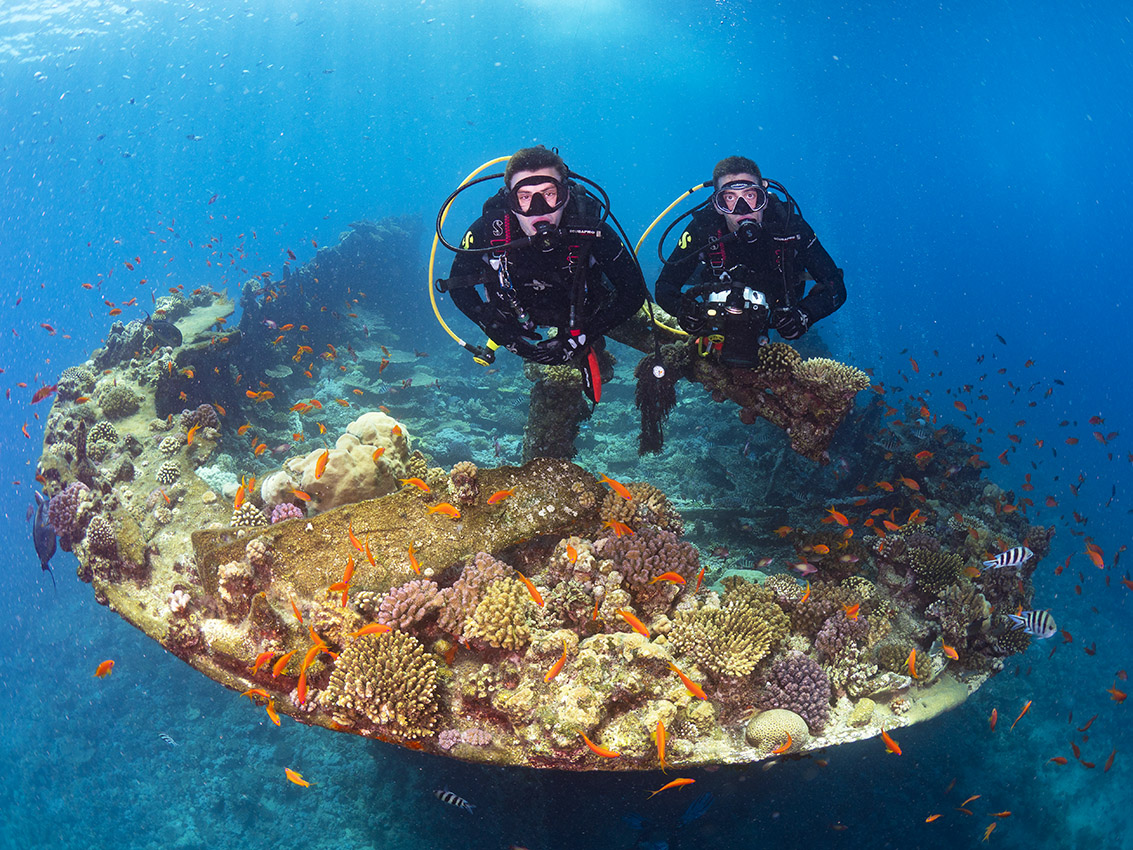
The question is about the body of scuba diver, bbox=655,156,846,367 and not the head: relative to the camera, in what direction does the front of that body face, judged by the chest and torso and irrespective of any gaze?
toward the camera

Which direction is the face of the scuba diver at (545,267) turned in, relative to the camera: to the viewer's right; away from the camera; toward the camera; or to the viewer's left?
toward the camera

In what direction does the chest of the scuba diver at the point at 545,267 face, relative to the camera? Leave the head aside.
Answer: toward the camera

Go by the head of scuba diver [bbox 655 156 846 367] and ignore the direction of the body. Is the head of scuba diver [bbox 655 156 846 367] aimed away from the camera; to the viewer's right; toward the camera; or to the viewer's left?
toward the camera

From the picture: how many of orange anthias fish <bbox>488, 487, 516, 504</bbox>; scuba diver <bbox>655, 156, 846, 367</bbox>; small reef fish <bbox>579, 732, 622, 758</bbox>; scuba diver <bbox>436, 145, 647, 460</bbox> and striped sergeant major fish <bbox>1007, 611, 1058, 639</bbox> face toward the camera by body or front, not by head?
2

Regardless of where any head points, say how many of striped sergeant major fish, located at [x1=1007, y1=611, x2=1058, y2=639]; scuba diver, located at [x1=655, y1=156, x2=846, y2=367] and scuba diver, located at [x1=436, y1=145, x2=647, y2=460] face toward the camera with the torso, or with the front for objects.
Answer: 2

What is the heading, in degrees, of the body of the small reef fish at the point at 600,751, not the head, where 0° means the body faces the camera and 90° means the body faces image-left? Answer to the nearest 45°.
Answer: approximately 270°

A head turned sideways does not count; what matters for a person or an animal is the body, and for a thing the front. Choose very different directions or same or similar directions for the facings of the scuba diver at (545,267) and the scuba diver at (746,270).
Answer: same or similar directions

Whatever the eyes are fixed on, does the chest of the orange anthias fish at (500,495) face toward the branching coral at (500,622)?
no

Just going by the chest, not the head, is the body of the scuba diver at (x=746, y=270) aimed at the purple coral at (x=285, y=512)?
no
